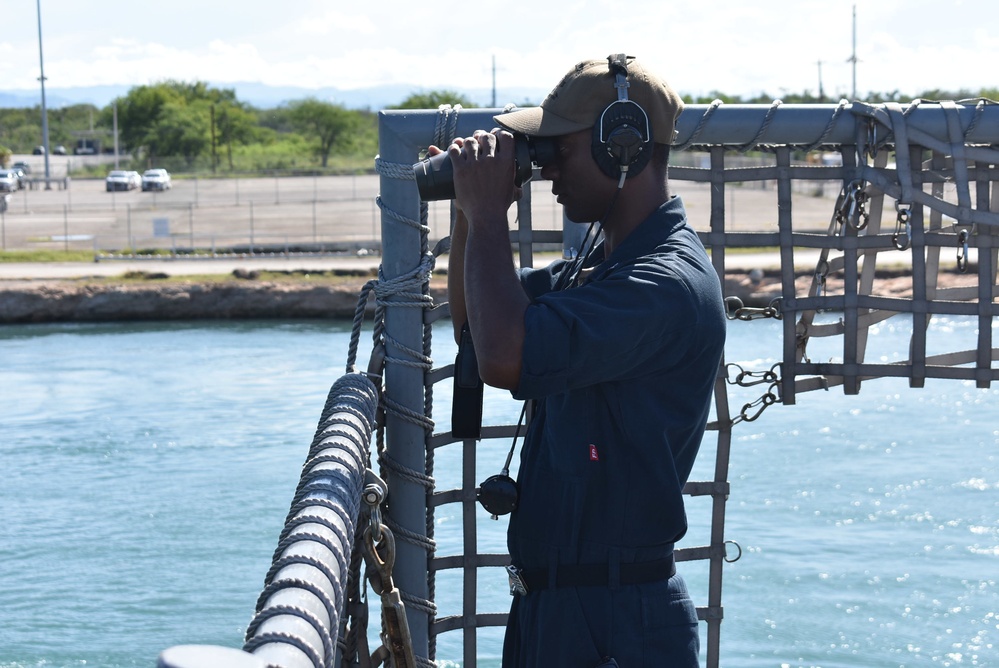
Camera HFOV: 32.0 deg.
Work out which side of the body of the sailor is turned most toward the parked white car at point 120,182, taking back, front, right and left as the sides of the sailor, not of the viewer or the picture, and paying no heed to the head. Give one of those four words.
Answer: right

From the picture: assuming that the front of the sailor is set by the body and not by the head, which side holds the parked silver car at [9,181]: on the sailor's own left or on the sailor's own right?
on the sailor's own right

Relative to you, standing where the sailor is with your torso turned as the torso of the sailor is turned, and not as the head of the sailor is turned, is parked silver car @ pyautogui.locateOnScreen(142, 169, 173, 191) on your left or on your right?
on your right

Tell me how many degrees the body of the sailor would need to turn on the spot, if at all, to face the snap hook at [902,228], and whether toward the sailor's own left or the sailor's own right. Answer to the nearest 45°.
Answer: approximately 135° to the sailor's own right

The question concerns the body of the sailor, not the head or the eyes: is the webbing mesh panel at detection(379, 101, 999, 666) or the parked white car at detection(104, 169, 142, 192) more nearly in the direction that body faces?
the parked white car

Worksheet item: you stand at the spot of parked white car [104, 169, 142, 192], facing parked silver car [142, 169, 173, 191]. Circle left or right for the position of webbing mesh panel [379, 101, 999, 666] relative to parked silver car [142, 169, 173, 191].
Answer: right

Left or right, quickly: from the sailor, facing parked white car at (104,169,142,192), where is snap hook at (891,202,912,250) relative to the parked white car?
right

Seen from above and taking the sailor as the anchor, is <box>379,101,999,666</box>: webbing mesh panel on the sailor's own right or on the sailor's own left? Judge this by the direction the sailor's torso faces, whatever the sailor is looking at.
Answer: on the sailor's own right

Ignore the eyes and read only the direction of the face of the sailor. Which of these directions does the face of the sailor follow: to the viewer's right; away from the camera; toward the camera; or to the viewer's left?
to the viewer's left

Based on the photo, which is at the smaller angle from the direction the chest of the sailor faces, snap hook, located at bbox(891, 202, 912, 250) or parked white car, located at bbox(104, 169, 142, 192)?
the parked white car

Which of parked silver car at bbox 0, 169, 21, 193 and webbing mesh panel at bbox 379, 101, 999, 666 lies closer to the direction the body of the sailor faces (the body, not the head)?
the parked silver car

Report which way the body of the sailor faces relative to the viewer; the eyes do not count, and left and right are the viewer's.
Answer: facing to the left of the viewer
